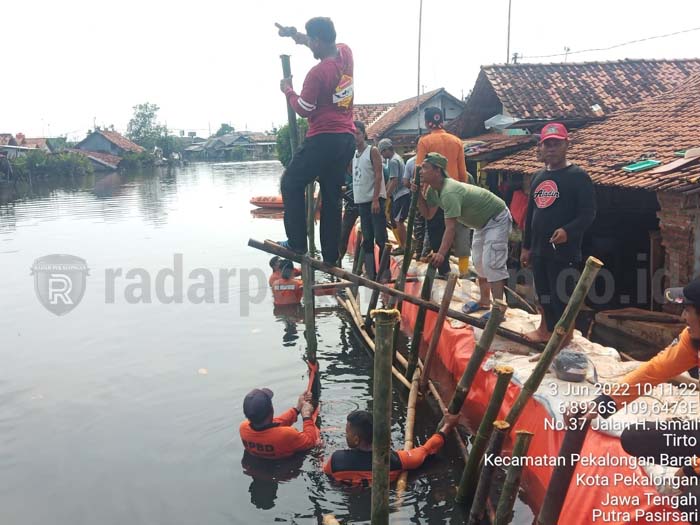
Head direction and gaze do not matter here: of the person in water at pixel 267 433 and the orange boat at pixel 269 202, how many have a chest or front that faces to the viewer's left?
1

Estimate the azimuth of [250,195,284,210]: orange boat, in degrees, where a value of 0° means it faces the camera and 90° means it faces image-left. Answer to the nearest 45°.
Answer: approximately 90°

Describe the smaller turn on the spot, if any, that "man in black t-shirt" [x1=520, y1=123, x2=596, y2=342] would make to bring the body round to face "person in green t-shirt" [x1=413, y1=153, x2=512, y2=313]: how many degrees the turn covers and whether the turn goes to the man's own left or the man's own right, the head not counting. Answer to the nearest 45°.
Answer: approximately 90° to the man's own right

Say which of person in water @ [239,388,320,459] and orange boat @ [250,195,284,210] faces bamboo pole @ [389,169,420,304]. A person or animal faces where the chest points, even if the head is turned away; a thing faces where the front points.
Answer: the person in water

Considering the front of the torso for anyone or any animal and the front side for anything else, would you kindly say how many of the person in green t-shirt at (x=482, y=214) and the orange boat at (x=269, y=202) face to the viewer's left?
2

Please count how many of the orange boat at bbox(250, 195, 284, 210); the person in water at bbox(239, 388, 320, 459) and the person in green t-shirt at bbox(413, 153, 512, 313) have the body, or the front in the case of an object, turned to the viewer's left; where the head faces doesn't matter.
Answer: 2

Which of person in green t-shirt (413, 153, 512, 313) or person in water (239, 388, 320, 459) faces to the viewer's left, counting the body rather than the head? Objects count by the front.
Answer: the person in green t-shirt

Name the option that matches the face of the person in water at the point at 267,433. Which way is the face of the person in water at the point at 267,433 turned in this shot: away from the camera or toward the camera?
away from the camera

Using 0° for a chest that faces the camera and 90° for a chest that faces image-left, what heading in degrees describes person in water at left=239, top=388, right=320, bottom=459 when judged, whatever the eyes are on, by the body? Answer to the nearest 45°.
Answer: approximately 225°

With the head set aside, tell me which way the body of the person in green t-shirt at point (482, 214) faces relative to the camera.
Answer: to the viewer's left

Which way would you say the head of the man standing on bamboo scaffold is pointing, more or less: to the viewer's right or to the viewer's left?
to the viewer's left

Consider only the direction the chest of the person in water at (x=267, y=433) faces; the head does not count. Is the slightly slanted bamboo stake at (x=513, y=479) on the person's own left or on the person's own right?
on the person's own right

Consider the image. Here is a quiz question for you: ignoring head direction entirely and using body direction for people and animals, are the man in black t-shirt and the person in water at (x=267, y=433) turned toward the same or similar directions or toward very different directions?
very different directions
